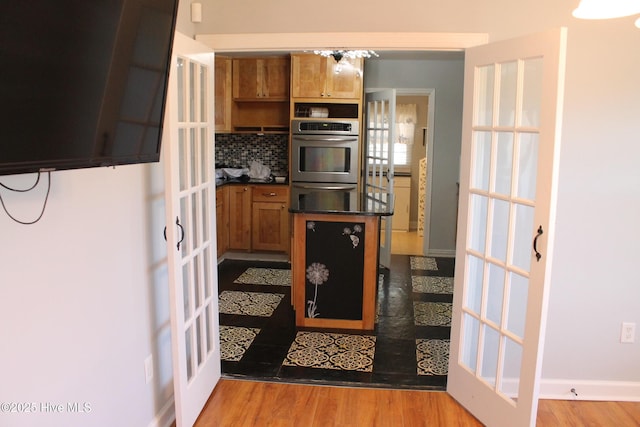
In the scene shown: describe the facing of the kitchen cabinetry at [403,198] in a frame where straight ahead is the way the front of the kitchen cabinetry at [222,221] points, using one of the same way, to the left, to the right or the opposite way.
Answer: to the right

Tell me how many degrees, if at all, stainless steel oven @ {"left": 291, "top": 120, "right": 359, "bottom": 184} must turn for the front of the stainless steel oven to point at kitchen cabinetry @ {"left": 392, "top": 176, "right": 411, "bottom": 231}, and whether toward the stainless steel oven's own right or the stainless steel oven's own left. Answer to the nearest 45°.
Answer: approximately 135° to the stainless steel oven's own left

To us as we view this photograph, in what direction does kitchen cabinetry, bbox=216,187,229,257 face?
facing to the right of the viewer

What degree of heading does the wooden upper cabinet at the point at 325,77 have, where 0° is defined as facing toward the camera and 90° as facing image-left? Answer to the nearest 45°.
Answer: approximately 0°

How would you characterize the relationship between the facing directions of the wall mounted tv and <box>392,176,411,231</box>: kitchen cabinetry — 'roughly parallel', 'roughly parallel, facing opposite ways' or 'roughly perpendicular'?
roughly perpendicular
